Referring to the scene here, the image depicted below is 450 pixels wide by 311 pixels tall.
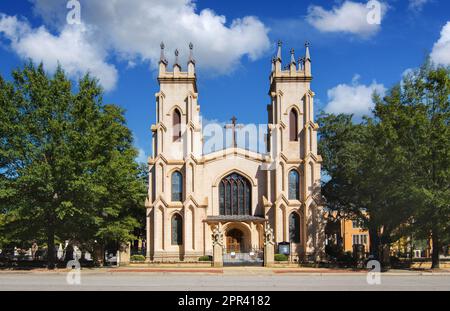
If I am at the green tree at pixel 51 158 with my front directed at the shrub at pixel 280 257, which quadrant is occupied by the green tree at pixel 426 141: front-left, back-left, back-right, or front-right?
front-right

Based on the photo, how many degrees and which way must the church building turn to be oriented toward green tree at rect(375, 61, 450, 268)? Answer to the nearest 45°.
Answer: approximately 45° to its left

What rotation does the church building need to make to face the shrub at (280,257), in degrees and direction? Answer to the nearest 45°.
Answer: approximately 45° to its left

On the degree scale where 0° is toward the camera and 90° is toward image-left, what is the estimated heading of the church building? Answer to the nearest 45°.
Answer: approximately 0°

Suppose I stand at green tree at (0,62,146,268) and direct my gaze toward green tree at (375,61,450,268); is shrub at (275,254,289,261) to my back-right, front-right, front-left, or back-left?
front-left

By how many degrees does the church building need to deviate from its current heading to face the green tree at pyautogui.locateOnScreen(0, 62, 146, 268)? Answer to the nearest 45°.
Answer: approximately 45° to its right

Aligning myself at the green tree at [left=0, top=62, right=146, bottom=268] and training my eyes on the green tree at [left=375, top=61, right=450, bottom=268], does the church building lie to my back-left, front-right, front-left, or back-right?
front-left
